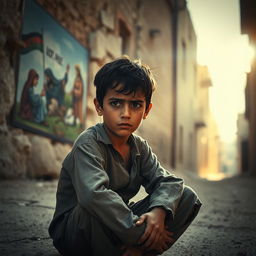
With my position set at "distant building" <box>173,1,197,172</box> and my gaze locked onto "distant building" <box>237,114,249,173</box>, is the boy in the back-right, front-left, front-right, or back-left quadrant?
back-right

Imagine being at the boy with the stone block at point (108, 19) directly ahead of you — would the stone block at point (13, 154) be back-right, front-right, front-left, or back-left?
front-left

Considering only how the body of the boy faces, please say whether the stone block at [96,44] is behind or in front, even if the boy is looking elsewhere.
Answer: behind

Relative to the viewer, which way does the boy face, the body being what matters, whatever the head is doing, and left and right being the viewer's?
facing the viewer and to the right of the viewer

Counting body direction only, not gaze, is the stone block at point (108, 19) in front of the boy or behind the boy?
behind

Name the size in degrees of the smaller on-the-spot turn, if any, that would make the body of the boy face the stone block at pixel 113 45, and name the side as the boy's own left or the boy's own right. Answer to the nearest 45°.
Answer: approximately 135° to the boy's own left
